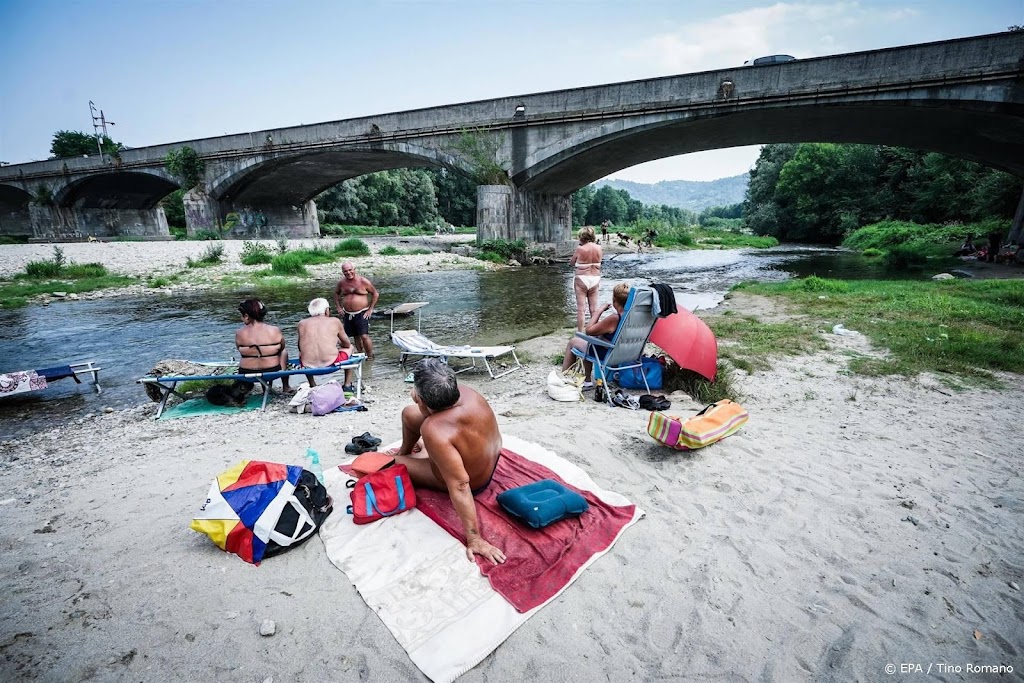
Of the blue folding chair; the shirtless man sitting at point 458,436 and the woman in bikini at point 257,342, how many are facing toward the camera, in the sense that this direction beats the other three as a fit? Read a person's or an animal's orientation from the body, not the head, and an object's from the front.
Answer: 0

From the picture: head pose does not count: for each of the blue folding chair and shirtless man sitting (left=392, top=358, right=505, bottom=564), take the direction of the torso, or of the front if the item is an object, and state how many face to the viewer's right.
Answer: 0

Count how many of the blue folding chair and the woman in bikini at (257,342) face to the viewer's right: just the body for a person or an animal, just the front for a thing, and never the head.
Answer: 0

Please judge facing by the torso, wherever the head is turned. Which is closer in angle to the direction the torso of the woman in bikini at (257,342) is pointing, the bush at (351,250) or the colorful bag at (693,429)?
the bush

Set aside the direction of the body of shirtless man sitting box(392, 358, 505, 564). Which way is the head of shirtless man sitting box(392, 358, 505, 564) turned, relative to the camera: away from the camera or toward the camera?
away from the camera

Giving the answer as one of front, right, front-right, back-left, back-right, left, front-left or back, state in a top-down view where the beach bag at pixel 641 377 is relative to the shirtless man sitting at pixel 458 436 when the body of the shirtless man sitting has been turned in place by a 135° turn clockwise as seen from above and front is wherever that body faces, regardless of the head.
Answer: front-left

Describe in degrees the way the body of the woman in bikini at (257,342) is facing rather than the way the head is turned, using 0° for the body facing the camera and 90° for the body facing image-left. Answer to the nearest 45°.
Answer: approximately 180°

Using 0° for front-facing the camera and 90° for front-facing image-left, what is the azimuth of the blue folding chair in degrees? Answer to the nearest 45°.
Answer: approximately 135°

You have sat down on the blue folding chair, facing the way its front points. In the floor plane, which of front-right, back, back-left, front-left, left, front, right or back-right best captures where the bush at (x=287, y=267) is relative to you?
front

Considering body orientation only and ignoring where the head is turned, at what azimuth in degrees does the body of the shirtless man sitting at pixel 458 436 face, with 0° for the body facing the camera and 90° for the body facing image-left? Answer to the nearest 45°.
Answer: approximately 135°

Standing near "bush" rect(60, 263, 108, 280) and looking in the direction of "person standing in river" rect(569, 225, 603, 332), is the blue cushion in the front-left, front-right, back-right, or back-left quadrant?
front-right

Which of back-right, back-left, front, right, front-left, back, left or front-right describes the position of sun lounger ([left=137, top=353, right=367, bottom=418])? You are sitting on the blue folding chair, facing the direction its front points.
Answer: front-left

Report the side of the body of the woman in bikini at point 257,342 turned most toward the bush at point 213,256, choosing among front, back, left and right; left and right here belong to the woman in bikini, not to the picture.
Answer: front

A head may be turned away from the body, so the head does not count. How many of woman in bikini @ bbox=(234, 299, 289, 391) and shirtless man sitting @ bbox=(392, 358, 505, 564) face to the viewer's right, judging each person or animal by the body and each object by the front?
0

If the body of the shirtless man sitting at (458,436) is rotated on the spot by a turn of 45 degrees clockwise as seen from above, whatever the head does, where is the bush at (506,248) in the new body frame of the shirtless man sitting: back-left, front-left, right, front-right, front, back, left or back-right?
front
